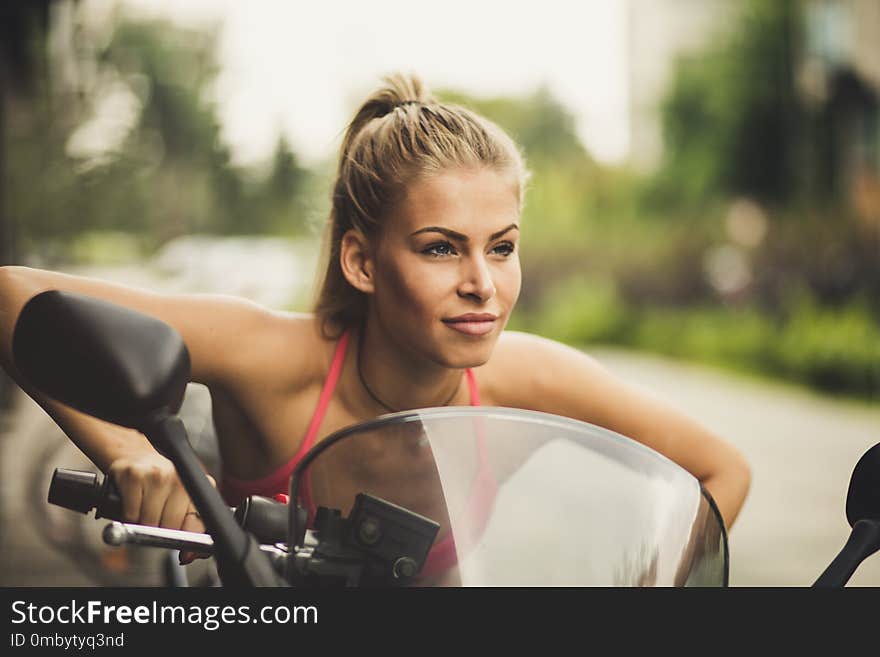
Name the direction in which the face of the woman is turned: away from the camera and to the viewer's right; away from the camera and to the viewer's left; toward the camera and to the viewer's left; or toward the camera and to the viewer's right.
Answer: toward the camera and to the viewer's right

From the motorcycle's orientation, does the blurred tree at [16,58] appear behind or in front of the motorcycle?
behind

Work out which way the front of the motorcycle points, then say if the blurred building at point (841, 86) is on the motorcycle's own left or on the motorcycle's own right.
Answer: on the motorcycle's own left

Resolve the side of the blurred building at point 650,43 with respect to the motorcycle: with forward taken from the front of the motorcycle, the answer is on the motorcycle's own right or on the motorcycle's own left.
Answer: on the motorcycle's own left

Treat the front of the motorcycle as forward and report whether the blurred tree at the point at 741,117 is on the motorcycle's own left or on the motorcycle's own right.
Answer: on the motorcycle's own left

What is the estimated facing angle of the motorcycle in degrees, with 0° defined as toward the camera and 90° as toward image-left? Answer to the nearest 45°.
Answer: approximately 315°

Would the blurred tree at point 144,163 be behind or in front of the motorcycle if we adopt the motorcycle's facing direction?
behind
